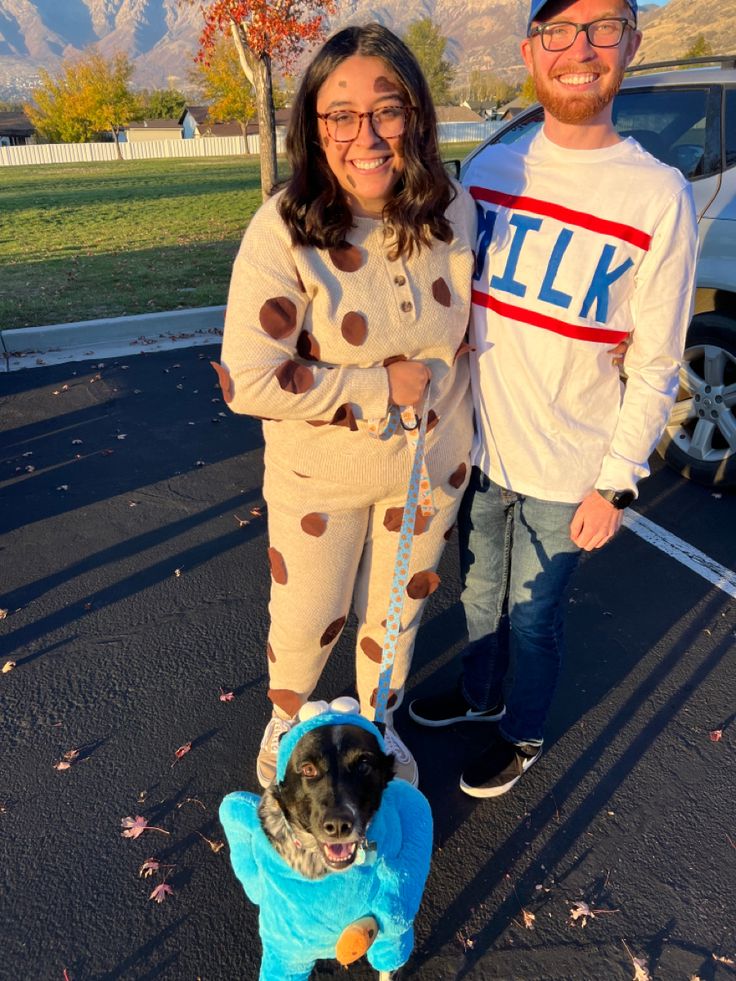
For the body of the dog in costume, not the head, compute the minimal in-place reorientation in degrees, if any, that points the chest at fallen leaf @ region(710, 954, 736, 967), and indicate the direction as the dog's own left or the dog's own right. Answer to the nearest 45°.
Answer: approximately 90° to the dog's own left

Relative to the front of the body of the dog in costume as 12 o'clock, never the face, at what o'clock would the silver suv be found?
The silver suv is roughly at 7 o'clock from the dog in costume.

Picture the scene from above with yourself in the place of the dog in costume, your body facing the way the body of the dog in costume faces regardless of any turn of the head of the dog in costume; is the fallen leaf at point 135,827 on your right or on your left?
on your right

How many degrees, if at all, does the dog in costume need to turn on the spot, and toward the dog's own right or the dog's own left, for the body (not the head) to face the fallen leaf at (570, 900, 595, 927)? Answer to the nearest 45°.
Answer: approximately 90° to the dog's own left

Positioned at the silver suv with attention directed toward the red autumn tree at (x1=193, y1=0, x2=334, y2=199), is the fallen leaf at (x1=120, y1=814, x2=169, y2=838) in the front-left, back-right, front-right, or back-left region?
back-left

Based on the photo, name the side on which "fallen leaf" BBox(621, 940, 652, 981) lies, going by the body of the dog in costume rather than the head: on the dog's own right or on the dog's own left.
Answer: on the dog's own left

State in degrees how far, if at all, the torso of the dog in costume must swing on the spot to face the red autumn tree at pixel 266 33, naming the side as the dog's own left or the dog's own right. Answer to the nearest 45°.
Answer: approximately 180°

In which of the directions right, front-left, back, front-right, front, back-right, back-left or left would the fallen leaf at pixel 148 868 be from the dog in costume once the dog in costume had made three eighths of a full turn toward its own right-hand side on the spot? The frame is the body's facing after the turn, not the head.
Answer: front

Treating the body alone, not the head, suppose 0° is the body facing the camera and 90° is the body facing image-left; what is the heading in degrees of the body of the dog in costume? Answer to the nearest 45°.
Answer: approximately 0°

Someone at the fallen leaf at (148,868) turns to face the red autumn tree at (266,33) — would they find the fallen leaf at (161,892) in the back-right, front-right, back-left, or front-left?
back-right
